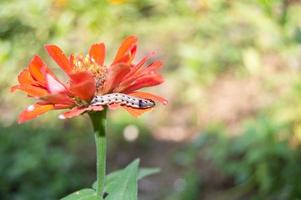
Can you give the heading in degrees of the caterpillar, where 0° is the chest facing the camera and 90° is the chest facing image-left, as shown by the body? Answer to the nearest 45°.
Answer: approximately 270°
